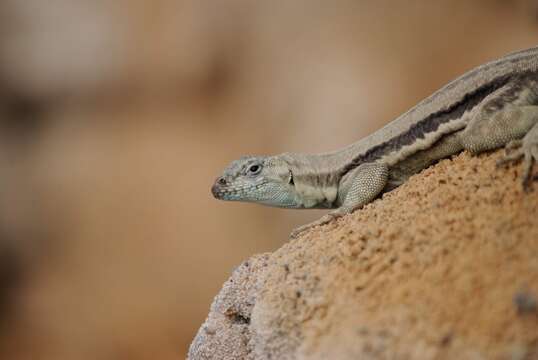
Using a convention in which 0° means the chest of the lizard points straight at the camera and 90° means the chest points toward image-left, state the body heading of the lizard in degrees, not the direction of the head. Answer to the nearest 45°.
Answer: approximately 90°
